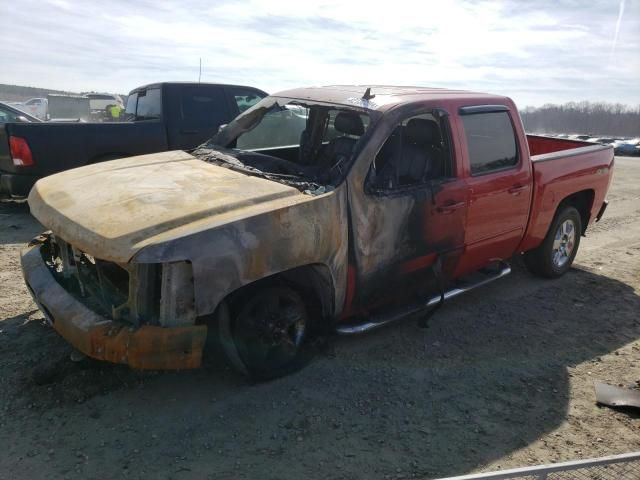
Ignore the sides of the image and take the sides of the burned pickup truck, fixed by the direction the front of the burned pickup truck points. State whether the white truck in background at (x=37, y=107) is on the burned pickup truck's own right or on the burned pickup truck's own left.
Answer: on the burned pickup truck's own right

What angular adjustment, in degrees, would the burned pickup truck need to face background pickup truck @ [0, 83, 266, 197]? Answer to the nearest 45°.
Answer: approximately 90° to its right

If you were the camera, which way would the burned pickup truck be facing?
facing the viewer and to the left of the viewer
